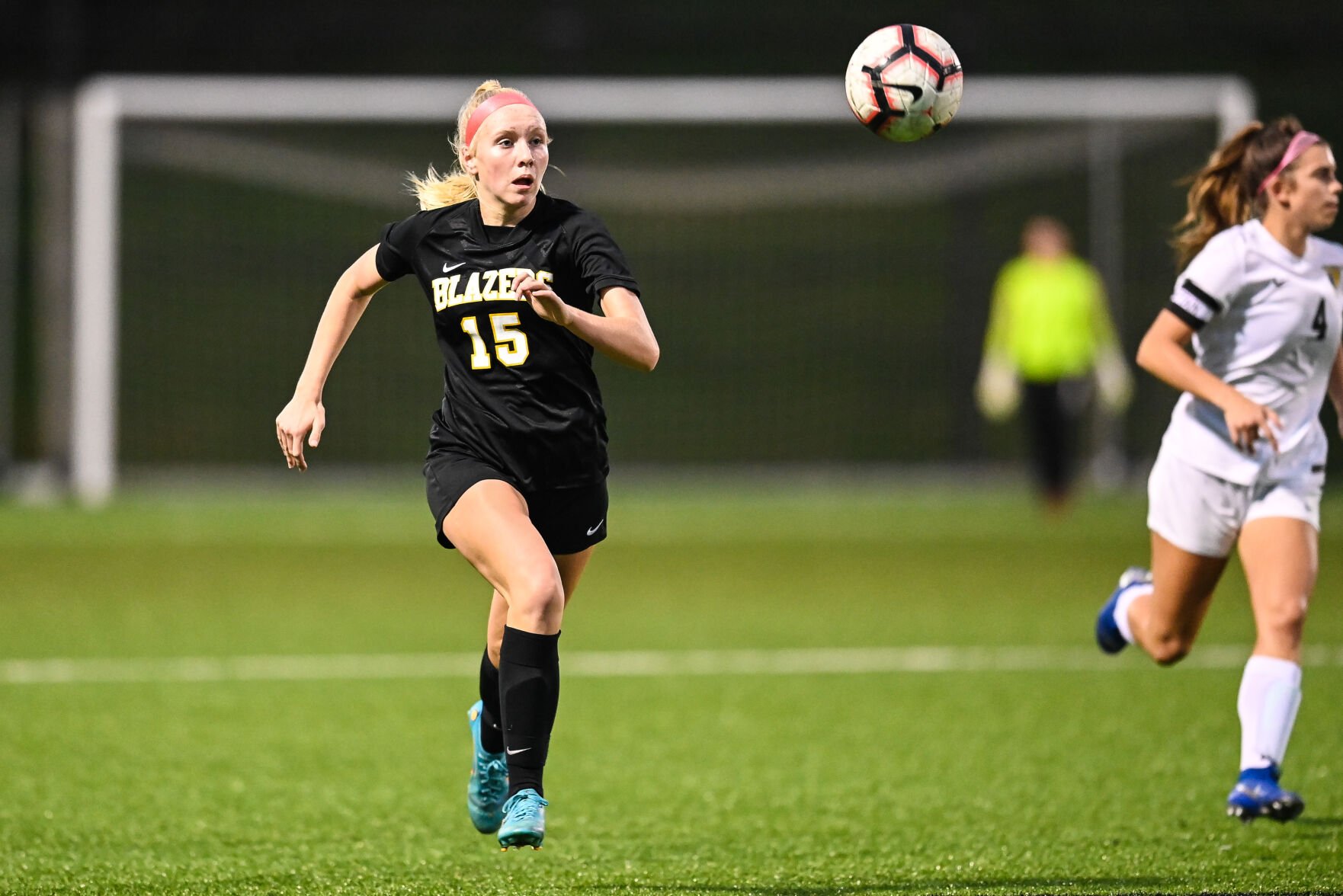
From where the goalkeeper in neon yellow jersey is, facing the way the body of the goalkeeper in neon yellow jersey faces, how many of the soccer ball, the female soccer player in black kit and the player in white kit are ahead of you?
3

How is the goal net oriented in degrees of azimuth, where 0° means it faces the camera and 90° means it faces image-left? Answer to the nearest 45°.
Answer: approximately 0°

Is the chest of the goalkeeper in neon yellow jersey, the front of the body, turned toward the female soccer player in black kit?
yes

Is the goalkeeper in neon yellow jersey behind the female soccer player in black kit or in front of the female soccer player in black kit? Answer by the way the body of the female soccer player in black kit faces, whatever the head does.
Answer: behind

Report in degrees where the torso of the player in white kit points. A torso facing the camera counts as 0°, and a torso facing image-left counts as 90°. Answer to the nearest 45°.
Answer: approximately 315°

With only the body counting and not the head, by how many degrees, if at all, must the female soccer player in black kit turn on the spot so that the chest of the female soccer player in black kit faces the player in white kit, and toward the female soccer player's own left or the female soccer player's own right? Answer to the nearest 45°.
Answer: approximately 90° to the female soccer player's own left

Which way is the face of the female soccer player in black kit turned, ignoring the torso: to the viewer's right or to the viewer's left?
to the viewer's right
